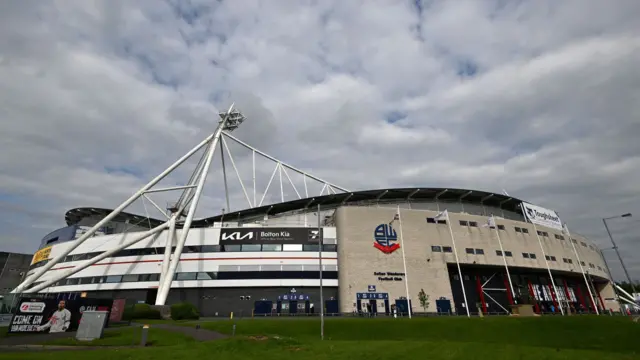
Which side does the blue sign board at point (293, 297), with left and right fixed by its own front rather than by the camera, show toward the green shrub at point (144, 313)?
right

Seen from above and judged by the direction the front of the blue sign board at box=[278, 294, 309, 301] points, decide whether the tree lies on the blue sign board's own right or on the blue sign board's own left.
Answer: on the blue sign board's own left

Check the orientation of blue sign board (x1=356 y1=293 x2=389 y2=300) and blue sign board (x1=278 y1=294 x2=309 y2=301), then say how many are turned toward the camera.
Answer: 2

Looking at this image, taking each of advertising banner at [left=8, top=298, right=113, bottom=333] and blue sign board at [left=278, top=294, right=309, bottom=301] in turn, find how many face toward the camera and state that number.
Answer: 2

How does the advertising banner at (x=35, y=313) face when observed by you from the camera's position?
facing the viewer

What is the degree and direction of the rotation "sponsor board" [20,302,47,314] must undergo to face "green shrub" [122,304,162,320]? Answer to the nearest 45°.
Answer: approximately 135° to its left

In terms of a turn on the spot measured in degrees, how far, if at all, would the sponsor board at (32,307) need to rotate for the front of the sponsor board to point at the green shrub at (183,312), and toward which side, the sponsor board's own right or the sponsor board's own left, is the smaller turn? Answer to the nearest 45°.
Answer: approximately 135° to the sponsor board's own left

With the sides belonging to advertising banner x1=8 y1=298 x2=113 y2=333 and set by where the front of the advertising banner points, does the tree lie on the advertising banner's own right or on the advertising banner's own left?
on the advertising banner's own left

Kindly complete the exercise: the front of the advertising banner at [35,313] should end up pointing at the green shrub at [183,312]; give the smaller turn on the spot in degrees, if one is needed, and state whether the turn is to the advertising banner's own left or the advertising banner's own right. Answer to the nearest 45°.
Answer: approximately 135° to the advertising banner's own left

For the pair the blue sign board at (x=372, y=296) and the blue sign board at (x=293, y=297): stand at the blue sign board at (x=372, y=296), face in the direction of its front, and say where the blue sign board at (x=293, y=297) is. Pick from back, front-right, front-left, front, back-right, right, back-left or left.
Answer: right

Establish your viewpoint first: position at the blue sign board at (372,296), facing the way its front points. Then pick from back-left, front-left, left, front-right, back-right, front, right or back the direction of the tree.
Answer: left

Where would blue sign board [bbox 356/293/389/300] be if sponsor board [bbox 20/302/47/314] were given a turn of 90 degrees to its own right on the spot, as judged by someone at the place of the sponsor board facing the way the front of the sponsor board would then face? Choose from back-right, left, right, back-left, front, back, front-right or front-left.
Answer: back
